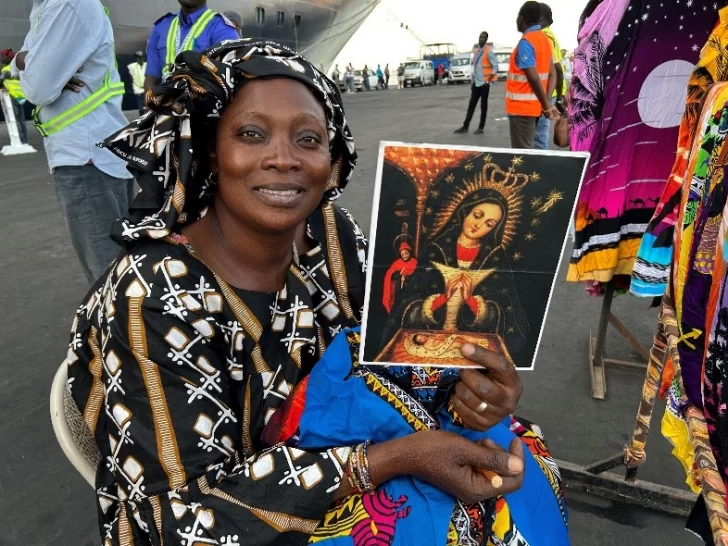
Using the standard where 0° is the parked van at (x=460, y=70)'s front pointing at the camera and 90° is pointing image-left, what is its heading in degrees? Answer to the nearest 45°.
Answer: approximately 45°

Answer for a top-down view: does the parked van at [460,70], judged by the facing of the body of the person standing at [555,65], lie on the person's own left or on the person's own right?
on the person's own right

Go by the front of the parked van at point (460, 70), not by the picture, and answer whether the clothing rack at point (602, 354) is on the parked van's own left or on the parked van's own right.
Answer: on the parked van's own left

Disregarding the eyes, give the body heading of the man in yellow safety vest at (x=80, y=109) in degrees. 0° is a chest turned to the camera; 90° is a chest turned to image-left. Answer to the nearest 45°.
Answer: approximately 90°
